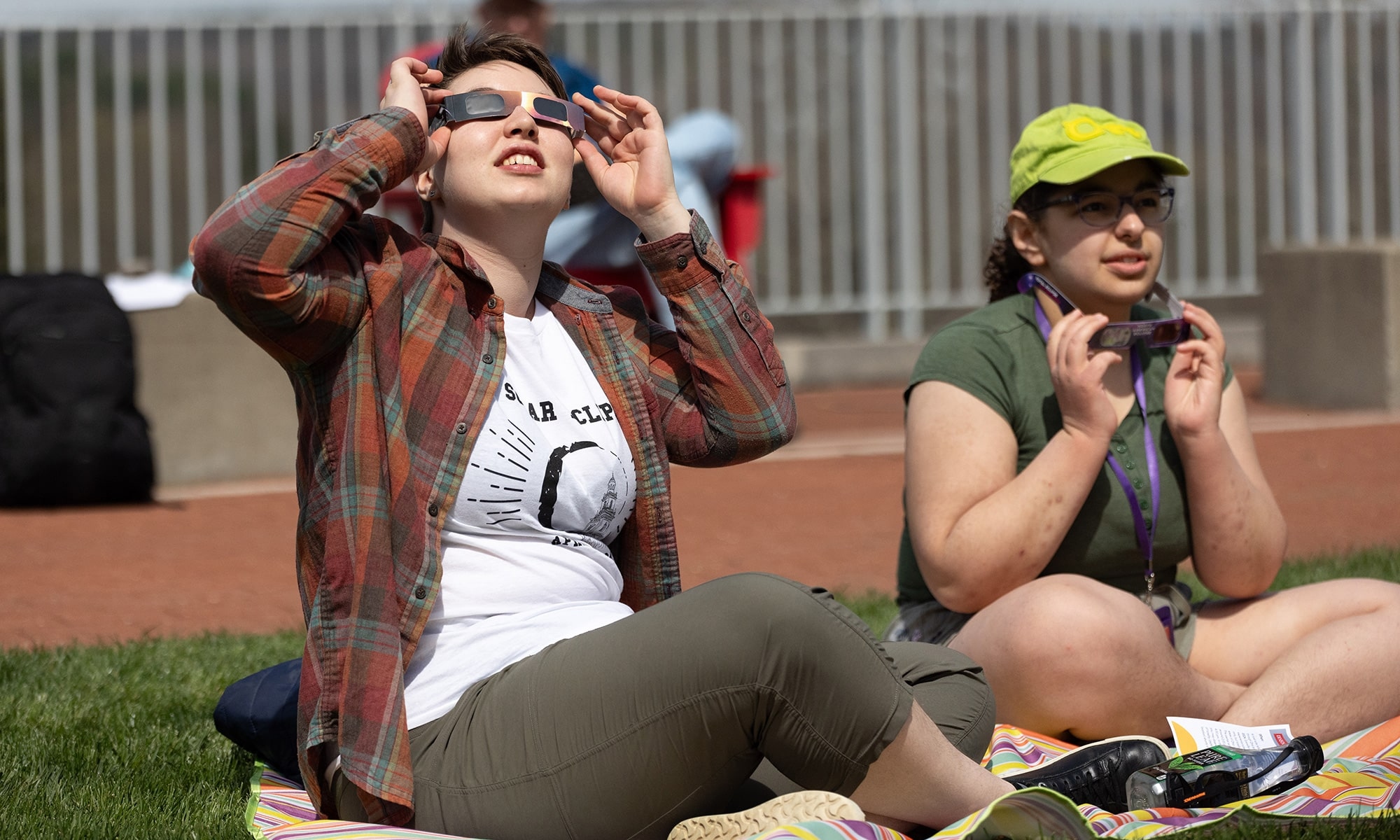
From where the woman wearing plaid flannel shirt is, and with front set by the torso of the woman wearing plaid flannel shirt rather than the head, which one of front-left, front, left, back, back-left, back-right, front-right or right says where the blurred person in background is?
back-left

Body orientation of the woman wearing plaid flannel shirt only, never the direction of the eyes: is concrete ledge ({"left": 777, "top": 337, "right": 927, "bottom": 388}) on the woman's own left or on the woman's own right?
on the woman's own left

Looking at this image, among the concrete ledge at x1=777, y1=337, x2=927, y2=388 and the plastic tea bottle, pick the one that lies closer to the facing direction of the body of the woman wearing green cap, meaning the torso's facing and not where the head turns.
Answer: the plastic tea bottle

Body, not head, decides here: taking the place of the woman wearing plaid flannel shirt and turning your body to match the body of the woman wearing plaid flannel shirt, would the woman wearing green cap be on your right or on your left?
on your left

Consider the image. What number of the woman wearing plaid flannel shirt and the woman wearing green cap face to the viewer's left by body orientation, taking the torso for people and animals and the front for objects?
0

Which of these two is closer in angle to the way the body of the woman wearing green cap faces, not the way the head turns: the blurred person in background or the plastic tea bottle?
the plastic tea bottle

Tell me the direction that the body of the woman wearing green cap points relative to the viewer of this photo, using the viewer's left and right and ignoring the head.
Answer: facing the viewer and to the right of the viewer

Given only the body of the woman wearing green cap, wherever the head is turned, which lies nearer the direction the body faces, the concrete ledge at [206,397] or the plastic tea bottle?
the plastic tea bottle

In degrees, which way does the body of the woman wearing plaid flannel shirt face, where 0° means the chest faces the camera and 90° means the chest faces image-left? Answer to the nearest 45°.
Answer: approximately 315°
